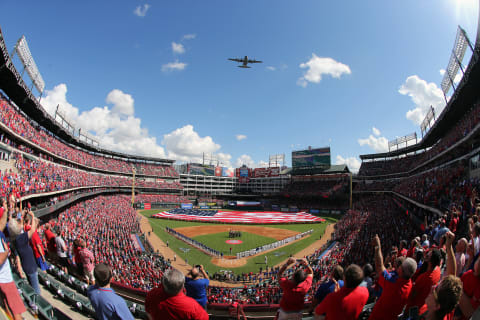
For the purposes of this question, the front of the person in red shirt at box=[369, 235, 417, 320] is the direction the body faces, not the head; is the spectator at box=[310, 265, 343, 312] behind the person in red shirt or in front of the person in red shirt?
in front

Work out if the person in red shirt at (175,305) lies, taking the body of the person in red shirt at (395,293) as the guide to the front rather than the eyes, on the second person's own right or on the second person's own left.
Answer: on the second person's own left

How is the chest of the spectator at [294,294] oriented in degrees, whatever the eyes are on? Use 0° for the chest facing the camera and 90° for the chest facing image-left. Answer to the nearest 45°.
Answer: approximately 180°

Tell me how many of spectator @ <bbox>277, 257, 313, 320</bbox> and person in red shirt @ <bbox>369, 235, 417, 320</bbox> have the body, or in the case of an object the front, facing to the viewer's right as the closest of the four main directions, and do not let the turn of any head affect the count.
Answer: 0

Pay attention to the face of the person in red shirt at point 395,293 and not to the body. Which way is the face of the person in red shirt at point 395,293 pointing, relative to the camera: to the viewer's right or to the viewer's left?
to the viewer's left

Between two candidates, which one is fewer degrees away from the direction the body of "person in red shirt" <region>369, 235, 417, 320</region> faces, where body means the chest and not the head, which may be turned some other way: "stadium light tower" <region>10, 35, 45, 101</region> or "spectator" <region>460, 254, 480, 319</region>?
the stadium light tower

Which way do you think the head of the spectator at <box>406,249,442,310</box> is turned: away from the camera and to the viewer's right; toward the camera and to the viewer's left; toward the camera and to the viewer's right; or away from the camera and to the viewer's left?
away from the camera and to the viewer's left

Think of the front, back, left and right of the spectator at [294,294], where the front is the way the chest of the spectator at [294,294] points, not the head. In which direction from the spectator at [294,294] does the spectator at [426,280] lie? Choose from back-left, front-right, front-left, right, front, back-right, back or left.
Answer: right

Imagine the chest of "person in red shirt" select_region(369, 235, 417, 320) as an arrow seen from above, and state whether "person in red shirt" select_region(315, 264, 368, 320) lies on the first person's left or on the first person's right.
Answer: on the first person's left

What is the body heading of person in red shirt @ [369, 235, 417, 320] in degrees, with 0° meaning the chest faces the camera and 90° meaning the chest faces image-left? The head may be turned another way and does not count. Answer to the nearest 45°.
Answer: approximately 135°

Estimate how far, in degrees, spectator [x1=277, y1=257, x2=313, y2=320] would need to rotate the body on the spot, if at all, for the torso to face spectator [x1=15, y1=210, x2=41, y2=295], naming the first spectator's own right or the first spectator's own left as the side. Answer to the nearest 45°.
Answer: approximately 90° to the first spectator's own left
